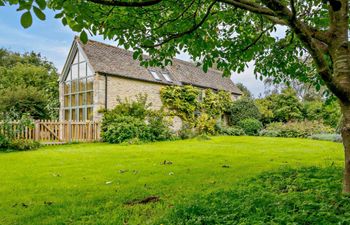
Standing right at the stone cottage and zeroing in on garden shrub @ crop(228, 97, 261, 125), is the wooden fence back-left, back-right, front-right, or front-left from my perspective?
back-right

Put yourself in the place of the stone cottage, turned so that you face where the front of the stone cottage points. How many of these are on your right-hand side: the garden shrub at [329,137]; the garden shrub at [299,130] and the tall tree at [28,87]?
1

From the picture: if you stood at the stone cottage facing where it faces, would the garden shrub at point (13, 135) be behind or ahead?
ahead
